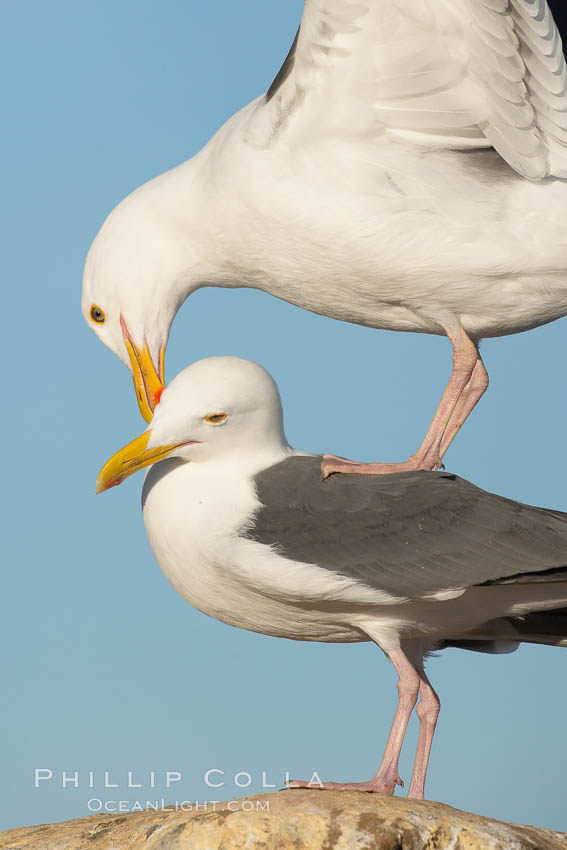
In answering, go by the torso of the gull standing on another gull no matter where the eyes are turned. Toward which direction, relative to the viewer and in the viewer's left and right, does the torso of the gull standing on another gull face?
facing to the left of the viewer

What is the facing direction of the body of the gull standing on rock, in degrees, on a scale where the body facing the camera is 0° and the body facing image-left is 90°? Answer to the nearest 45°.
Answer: approximately 90°
